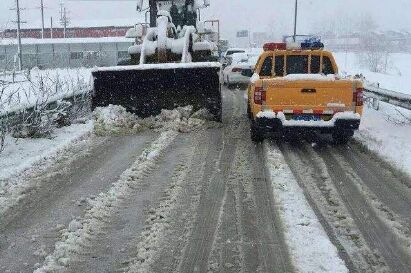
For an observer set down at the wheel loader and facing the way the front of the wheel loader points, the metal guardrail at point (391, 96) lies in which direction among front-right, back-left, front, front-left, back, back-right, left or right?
left

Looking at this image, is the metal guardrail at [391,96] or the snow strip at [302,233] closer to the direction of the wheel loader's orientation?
the snow strip

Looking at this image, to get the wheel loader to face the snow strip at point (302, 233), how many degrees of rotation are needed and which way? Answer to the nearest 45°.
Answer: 0° — it already faces it

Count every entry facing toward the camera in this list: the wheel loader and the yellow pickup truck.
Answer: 1

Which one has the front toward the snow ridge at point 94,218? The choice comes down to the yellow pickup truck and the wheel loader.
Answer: the wheel loader

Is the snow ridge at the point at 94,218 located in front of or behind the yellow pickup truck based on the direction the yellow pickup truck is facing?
behind

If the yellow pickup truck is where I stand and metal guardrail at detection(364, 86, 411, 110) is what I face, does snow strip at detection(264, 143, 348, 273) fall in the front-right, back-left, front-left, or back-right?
back-right

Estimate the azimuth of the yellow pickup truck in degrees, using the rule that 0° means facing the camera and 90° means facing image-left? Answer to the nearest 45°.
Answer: approximately 180°

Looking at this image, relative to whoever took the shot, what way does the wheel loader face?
facing the viewer

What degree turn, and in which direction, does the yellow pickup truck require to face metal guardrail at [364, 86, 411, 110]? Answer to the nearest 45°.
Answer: approximately 45° to its right

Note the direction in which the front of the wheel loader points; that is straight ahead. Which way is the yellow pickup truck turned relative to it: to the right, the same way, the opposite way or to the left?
the opposite way

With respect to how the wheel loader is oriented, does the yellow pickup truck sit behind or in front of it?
in front

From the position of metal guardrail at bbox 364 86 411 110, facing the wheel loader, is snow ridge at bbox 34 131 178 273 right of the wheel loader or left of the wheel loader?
left

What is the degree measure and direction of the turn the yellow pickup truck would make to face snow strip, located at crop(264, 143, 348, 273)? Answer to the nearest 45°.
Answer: approximately 180°
